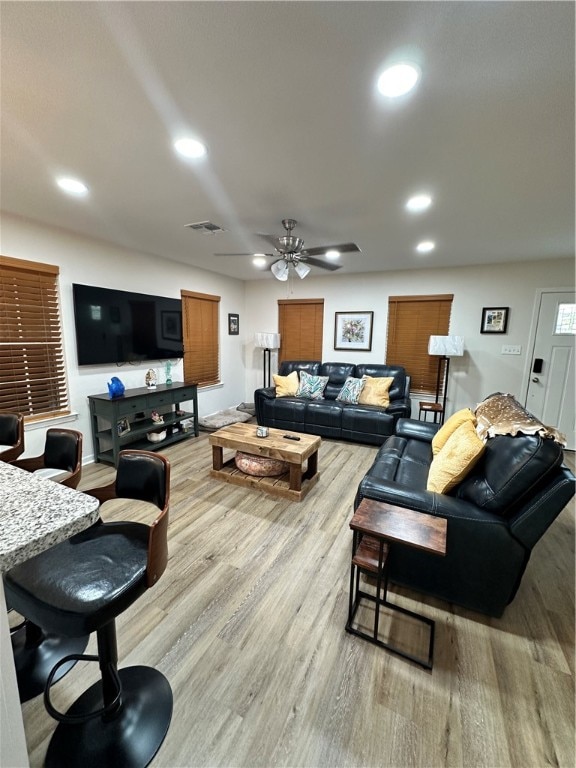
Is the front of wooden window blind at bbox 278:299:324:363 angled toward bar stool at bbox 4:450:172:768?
yes

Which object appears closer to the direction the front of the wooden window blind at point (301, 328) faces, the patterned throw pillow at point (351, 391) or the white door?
the patterned throw pillow

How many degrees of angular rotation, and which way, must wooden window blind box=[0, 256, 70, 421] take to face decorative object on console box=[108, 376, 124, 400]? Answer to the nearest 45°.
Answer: approximately 45° to its left

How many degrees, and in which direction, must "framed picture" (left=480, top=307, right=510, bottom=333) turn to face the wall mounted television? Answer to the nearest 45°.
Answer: approximately 45° to its right

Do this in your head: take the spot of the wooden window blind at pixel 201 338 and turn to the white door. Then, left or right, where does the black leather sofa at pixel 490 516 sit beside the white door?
right

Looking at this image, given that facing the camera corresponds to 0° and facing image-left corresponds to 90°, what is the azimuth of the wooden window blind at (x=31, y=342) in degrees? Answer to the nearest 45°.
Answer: approximately 315°

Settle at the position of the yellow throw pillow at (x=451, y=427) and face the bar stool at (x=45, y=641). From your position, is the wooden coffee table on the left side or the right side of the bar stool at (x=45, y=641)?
right

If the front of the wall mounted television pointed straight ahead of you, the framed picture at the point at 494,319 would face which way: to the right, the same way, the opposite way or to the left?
to the right

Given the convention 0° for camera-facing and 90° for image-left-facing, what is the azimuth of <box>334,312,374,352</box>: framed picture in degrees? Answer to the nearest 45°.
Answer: approximately 0°

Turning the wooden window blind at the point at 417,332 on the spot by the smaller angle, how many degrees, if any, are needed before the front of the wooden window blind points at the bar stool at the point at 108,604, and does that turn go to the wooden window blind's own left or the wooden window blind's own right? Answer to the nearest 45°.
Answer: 0° — it already faces it

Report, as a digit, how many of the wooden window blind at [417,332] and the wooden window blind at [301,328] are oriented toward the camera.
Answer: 2

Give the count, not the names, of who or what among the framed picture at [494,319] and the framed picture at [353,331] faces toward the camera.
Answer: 2
